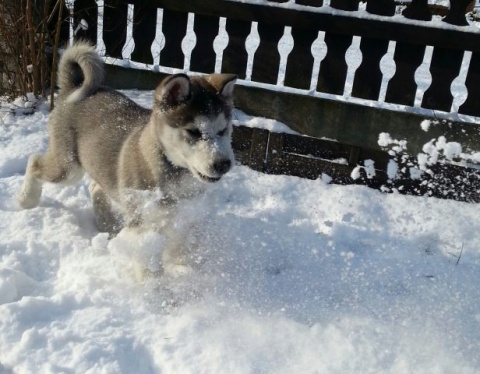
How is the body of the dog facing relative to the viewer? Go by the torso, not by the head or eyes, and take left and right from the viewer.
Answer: facing the viewer and to the right of the viewer
